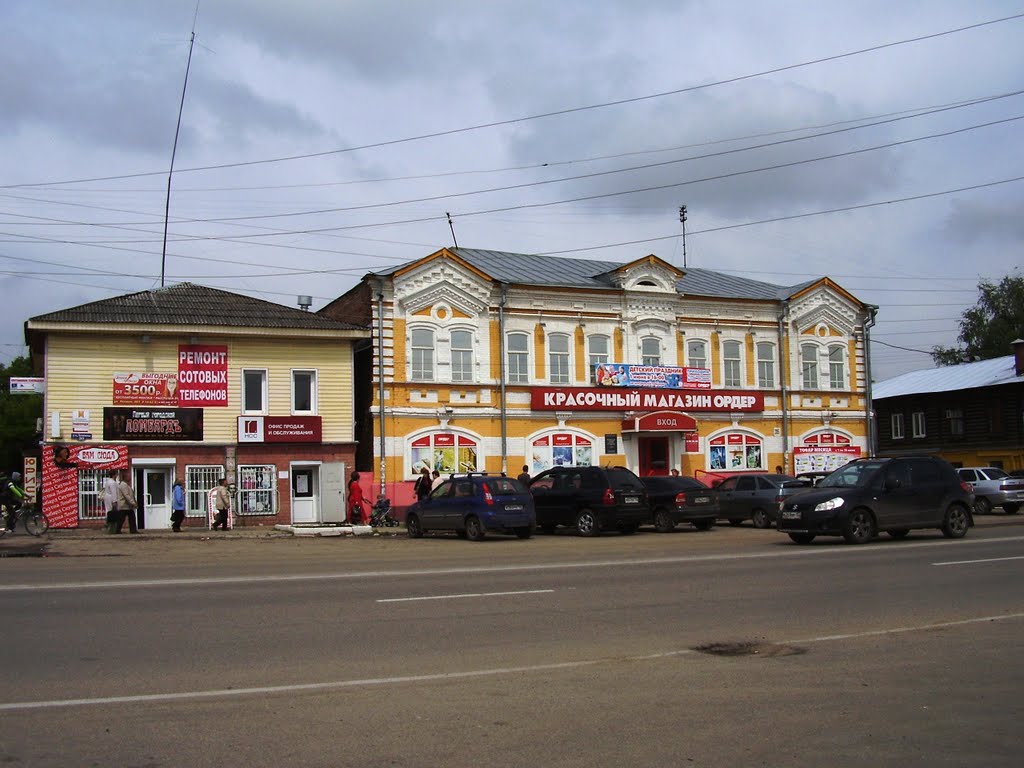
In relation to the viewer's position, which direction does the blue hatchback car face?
facing away from the viewer and to the left of the viewer

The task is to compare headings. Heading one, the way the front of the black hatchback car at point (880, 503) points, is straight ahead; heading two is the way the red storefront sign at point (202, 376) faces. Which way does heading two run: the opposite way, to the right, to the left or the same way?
to the left

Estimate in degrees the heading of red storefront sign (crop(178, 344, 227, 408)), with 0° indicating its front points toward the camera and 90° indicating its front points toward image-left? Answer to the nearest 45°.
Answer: approximately 0°

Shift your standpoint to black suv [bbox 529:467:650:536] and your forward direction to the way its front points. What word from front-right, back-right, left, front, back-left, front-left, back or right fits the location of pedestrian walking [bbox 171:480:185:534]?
front-left

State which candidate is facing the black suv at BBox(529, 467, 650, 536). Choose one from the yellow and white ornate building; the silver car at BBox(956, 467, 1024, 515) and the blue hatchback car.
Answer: the yellow and white ornate building

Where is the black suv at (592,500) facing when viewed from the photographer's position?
facing away from the viewer and to the left of the viewer

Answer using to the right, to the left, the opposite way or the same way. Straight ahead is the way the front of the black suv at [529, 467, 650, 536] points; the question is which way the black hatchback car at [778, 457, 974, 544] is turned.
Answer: to the left

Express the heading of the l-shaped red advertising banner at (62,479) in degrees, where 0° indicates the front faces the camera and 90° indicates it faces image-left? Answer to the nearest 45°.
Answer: approximately 0°

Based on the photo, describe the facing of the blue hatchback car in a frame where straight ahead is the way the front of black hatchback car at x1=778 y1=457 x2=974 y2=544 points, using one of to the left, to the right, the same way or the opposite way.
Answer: to the right

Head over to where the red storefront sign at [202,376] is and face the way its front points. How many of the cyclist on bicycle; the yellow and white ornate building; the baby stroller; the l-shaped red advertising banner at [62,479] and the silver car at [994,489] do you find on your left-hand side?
3
